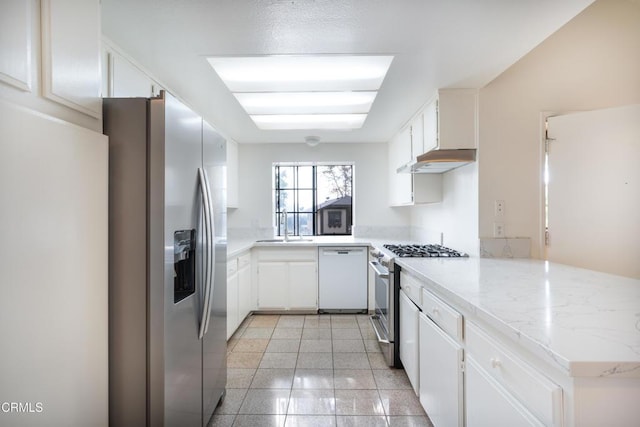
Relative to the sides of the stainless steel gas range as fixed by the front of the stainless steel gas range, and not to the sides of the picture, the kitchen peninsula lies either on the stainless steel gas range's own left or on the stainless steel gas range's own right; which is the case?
on the stainless steel gas range's own left

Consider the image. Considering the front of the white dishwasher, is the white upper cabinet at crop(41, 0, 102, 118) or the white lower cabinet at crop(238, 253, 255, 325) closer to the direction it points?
the white upper cabinet

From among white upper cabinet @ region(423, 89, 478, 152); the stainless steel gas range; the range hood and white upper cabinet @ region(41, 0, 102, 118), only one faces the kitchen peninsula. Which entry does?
white upper cabinet @ region(41, 0, 102, 118)

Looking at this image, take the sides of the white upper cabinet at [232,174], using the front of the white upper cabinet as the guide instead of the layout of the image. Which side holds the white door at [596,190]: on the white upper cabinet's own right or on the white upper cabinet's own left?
on the white upper cabinet's own right

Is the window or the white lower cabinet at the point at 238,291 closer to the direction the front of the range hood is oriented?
the white lower cabinet

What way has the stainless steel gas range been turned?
to the viewer's left

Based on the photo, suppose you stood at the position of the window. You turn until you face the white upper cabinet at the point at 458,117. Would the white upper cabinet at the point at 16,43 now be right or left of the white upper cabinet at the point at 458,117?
right

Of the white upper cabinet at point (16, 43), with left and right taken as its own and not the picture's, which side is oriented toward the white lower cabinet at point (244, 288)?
left

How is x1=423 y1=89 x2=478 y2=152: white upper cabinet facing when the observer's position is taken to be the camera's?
facing to the left of the viewer

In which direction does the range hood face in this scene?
to the viewer's left

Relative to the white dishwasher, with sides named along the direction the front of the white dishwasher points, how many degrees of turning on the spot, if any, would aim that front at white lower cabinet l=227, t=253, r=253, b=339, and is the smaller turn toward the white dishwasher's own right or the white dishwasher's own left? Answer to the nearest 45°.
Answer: approximately 45° to the white dishwasher's own right

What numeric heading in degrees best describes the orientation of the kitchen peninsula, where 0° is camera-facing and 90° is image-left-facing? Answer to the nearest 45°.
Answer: approximately 45°

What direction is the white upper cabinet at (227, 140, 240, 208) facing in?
to the viewer's right

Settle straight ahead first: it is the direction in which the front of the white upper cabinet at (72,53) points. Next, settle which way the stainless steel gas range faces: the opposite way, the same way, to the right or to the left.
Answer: the opposite way

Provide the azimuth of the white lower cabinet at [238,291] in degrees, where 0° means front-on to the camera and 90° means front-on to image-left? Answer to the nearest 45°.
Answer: approximately 270°

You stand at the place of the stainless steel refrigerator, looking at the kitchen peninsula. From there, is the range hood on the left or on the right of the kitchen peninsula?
left
